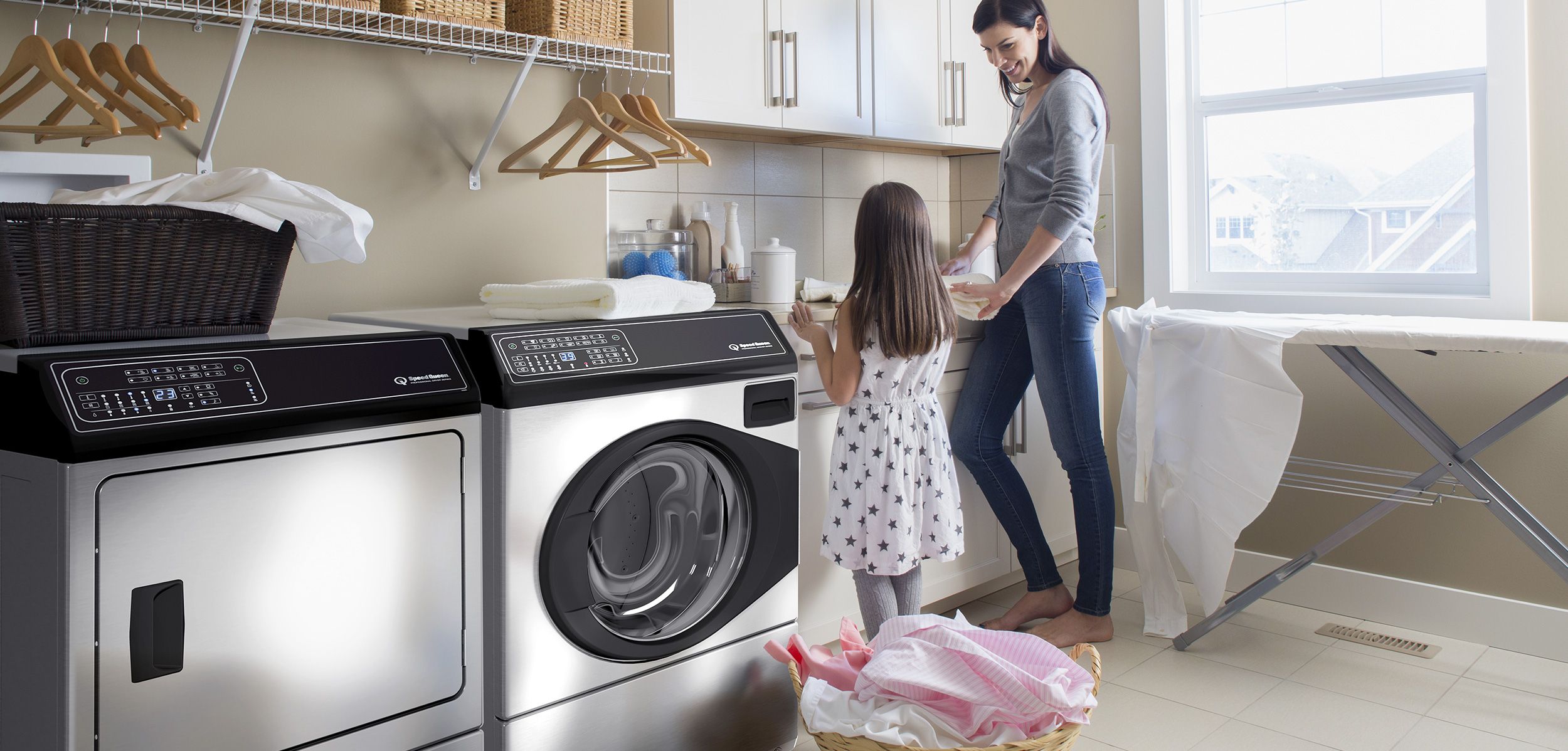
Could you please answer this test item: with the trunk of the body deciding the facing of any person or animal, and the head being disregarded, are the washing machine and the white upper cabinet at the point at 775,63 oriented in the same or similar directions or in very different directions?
same or similar directions

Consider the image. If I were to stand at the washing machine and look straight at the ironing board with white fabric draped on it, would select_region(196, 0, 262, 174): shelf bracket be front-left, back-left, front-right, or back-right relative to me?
back-left

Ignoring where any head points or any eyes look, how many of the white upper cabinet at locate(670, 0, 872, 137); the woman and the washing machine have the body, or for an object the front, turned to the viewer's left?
1

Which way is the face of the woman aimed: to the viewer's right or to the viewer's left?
to the viewer's left

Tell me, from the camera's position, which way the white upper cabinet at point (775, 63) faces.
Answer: facing the viewer and to the right of the viewer

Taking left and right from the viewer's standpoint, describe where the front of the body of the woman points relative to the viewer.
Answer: facing to the left of the viewer

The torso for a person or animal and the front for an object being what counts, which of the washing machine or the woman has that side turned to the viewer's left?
the woman

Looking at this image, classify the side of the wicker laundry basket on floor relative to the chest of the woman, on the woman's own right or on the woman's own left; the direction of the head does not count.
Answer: on the woman's own left

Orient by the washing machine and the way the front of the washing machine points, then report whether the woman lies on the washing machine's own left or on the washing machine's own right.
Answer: on the washing machine's own left

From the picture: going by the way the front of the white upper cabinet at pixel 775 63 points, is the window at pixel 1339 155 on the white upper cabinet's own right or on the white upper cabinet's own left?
on the white upper cabinet's own left

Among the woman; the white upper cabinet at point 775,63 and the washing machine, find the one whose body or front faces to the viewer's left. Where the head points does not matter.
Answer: the woman
